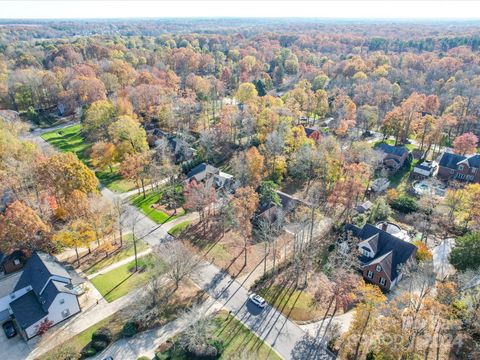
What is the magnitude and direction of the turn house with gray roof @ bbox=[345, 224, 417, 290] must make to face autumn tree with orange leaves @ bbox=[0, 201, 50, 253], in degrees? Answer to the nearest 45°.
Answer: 0° — it already faces it

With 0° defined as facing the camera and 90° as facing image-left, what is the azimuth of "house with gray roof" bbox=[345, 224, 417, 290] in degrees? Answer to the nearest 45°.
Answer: approximately 45°

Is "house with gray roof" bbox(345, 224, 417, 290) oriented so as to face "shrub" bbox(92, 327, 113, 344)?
yes

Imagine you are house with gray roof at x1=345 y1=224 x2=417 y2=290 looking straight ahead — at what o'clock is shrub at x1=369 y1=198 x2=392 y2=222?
The shrub is roughly at 4 o'clock from the house with gray roof.

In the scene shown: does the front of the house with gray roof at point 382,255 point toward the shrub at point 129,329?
yes

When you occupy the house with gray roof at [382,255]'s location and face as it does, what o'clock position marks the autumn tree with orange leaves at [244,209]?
The autumn tree with orange leaves is roughly at 1 o'clock from the house with gray roof.

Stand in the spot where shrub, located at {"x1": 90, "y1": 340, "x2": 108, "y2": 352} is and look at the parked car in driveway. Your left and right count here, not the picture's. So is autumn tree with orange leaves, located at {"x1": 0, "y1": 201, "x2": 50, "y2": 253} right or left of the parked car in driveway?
right

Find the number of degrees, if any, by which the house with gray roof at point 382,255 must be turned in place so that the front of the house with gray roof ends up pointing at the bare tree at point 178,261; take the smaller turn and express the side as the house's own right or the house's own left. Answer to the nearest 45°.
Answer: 0° — it already faces it

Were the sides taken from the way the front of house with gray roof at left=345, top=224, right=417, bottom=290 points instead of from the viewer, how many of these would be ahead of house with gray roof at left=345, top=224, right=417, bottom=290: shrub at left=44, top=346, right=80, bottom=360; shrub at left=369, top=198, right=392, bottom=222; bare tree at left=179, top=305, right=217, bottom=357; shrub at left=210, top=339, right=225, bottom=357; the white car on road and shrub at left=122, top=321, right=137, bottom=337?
5

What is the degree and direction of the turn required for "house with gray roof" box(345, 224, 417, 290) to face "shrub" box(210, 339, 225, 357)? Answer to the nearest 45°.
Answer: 0° — it already faces it
